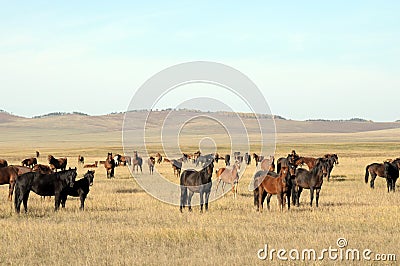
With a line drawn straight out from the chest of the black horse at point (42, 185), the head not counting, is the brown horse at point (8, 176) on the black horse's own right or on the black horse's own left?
on the black horse's own left

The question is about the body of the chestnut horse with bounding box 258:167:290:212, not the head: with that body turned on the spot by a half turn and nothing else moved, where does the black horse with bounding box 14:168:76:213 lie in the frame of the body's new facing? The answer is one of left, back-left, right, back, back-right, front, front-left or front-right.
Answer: front-left

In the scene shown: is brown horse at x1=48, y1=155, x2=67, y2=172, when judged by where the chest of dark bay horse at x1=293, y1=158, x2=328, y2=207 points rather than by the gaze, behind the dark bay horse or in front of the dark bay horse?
behind

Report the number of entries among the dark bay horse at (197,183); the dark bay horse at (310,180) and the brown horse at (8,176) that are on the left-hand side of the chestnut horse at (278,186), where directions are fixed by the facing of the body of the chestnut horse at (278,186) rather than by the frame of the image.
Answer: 1

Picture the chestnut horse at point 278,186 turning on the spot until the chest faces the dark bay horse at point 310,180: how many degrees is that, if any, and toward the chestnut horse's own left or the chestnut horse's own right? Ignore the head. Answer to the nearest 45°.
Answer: approximately 90° to the chestnut horse's own left

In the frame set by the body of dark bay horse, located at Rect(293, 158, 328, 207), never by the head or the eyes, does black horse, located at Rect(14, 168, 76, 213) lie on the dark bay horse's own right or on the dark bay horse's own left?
on the dark bay horse's own right

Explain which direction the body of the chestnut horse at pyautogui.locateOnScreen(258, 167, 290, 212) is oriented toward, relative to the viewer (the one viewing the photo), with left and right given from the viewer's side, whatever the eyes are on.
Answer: facing the viewer and to the right of the viewer
